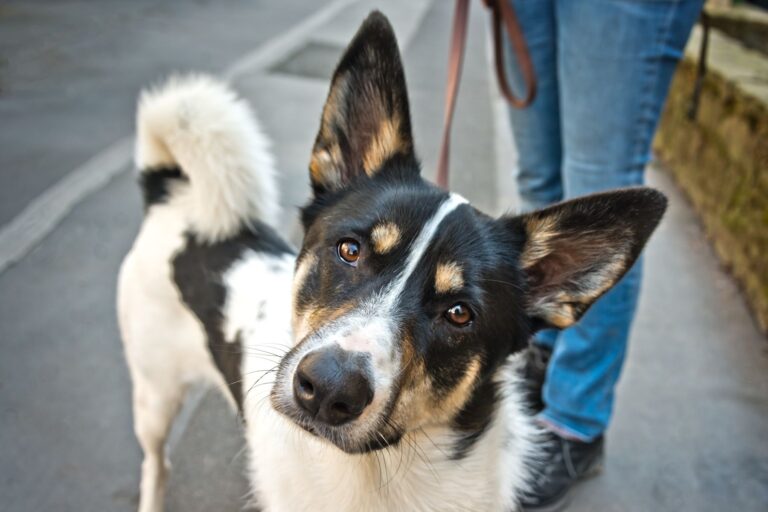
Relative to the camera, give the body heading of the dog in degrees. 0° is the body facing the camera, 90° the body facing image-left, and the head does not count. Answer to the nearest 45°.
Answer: approximately 315°
